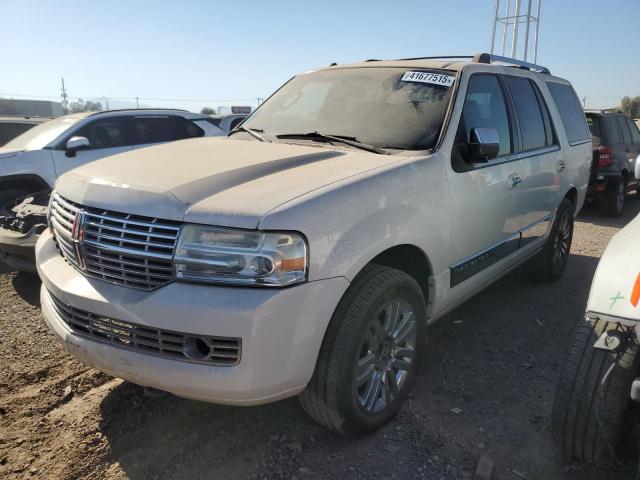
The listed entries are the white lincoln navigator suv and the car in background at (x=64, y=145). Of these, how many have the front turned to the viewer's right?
0

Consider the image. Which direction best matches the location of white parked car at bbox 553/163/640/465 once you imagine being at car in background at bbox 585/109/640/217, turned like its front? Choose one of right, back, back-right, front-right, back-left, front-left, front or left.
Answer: back-right

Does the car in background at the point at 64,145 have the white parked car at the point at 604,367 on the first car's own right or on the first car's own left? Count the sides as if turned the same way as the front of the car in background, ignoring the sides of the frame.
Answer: on the first car's own left

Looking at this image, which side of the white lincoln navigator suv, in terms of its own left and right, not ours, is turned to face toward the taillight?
back

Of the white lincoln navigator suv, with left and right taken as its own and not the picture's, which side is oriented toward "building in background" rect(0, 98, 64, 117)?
right

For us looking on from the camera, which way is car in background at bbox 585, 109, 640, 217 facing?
facing away from the viewer and to the right of the viewer

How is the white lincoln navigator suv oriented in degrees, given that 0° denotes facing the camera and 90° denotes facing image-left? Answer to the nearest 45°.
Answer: approximately 45°
